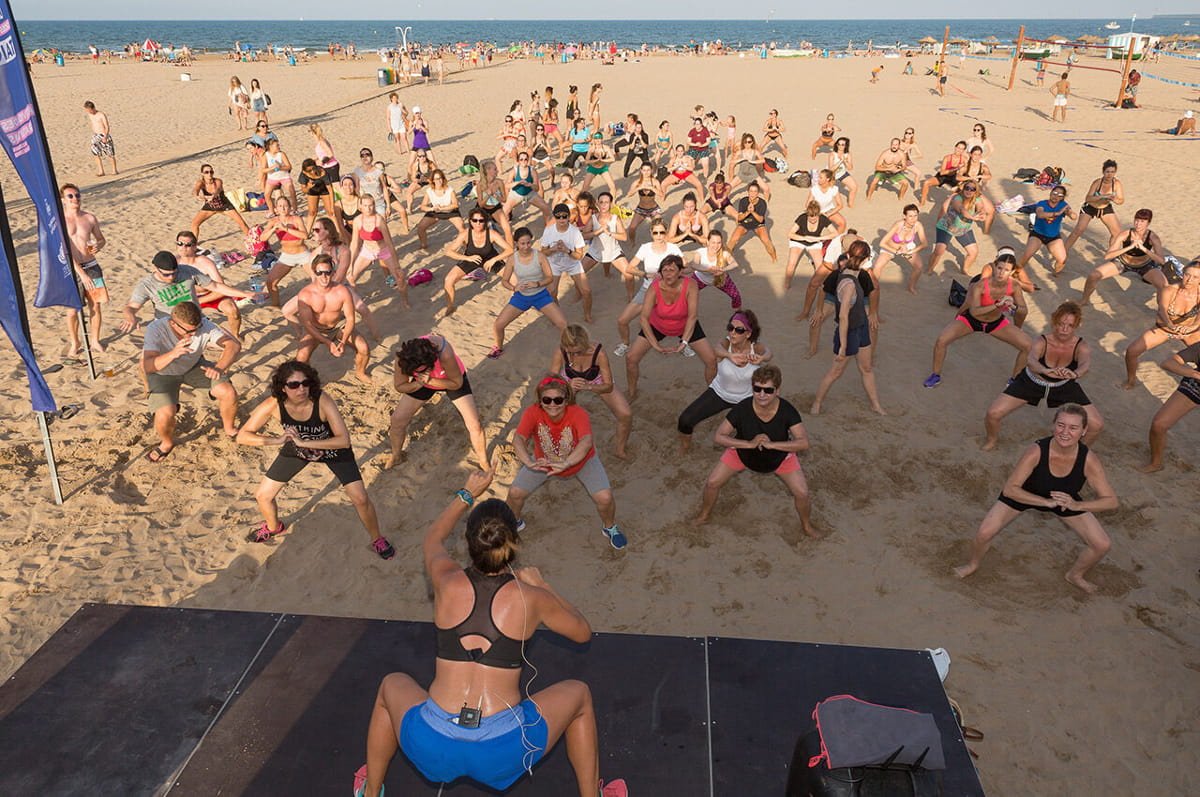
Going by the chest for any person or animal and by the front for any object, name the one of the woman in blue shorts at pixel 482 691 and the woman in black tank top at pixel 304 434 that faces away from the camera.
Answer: the woman in blue shorts

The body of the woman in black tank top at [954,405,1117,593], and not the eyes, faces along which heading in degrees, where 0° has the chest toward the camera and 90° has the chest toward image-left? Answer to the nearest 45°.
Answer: approximately 0°

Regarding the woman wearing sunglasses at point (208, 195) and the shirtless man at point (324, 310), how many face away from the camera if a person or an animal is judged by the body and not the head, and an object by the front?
0

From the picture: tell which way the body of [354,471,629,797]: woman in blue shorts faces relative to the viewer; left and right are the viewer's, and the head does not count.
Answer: facing away from the viewer

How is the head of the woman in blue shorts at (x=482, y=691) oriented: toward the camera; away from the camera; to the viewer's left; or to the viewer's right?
away from the camera

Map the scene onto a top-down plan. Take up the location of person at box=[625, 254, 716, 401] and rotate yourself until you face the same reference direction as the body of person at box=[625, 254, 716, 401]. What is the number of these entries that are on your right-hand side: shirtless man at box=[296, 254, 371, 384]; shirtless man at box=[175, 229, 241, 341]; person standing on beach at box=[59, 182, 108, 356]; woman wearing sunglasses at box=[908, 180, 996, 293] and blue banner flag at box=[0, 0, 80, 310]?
4

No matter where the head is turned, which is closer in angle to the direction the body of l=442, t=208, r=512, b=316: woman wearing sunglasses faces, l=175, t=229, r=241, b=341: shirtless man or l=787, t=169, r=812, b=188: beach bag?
the shirtless man

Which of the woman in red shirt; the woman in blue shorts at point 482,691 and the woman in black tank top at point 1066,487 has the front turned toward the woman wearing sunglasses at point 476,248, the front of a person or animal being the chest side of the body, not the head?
the woman in blue shorts

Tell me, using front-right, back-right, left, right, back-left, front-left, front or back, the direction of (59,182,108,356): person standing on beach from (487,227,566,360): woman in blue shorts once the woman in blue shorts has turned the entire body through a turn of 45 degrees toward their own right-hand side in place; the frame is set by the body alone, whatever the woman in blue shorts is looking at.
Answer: front-right

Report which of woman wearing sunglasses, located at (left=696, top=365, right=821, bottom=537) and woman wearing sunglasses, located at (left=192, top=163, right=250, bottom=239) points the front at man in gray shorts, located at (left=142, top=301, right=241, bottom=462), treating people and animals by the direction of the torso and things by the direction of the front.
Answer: woman wearing sunglasses, located at (left=192, top=163, right=250, bottom=239)

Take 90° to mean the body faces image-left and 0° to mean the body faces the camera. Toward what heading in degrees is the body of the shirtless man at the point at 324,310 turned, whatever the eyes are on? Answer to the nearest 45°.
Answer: approximately 0°

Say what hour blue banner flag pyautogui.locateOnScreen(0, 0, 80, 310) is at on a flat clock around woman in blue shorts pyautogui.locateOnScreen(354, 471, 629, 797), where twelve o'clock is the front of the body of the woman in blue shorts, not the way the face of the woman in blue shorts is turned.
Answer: The blue banner flag is roughly at 11 o'clock from the woman in blue shorts.
